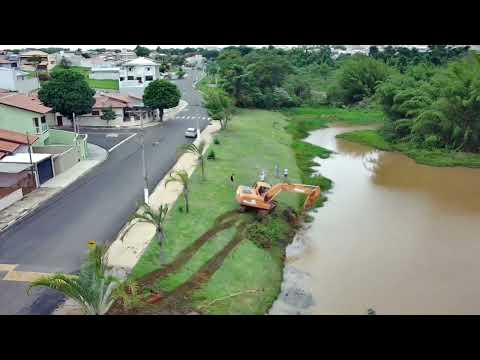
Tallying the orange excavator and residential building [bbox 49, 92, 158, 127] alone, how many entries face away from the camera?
0

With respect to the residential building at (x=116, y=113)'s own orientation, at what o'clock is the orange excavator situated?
The orange excavator is roughly at 1 o'clock from the residential building.

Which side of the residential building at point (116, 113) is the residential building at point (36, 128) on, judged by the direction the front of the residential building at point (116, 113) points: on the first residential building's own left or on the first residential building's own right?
on the first residential building's own right

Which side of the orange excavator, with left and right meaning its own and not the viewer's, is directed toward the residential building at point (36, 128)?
back

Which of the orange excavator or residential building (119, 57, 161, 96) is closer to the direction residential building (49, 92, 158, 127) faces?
the orange excavator

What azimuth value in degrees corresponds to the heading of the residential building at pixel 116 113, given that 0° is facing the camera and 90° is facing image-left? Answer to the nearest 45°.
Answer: approximately 315°

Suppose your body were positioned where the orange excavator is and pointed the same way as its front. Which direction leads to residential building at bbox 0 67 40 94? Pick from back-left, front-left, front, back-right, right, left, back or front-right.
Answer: back-left

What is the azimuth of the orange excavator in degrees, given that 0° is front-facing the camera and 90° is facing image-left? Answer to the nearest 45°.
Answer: approximately 270°

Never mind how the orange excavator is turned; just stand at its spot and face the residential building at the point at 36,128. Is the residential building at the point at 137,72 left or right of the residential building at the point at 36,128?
right

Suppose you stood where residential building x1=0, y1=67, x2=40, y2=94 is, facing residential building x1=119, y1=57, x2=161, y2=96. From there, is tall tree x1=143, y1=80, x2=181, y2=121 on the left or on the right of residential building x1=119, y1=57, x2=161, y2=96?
right

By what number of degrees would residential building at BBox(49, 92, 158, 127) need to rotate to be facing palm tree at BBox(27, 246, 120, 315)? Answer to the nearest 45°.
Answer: approximately 45° to its right

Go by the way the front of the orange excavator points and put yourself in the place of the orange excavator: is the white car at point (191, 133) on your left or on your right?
on your left

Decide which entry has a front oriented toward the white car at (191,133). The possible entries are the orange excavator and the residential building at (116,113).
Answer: the residential building

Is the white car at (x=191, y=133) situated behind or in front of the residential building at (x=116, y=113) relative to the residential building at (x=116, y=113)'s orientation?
in front
